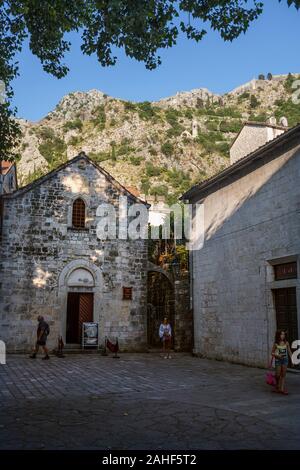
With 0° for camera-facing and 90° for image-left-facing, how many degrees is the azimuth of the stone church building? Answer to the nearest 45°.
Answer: approximately 0°

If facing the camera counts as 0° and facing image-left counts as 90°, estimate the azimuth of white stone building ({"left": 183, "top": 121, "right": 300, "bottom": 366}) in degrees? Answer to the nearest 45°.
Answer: approximately 45°
